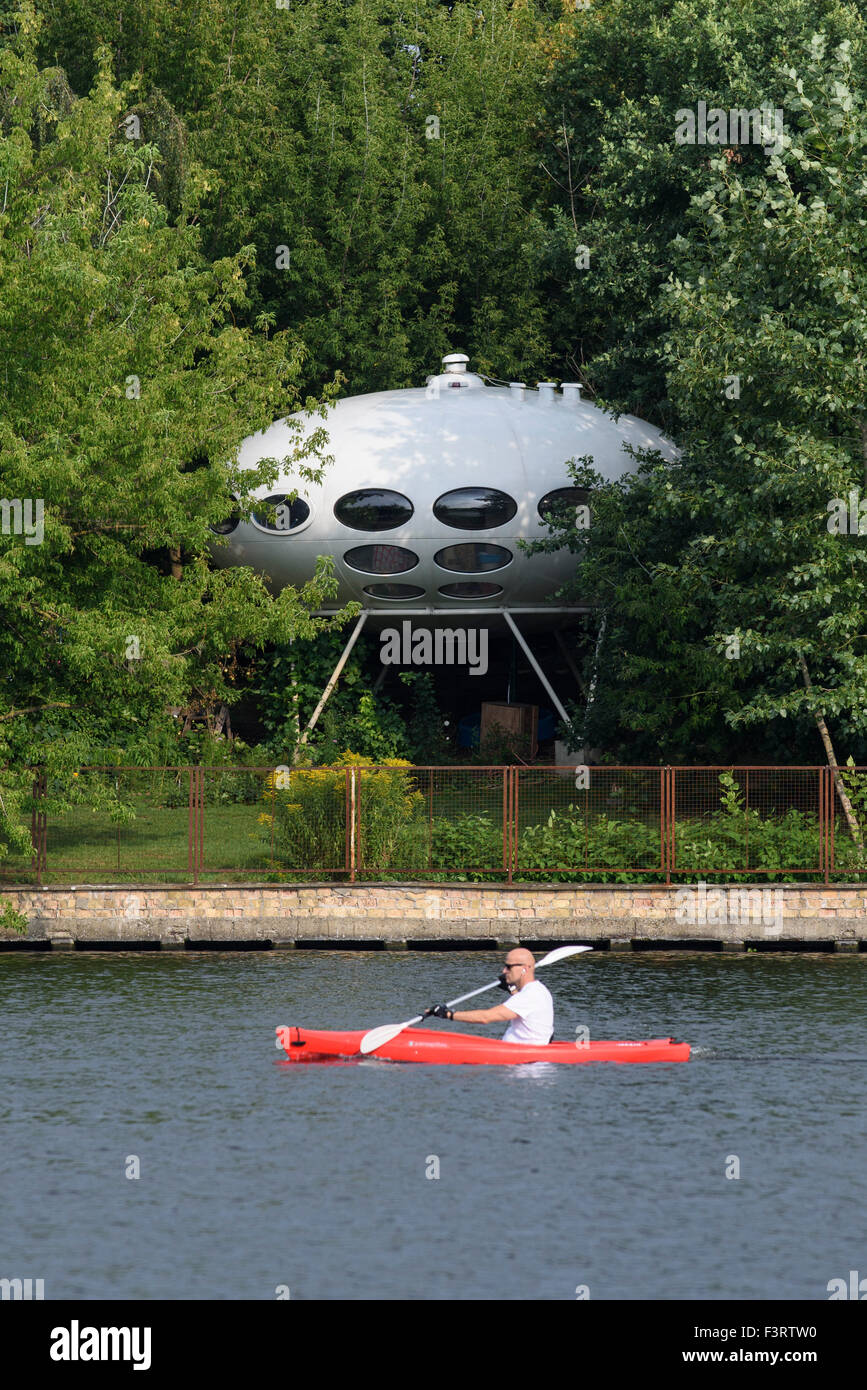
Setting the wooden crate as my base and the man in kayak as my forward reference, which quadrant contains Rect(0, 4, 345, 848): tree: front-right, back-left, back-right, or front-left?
front-right

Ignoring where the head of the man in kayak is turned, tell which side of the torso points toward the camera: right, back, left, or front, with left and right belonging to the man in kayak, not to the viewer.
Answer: left

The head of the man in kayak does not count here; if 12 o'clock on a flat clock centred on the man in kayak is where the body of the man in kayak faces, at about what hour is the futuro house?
The futuro house is roughly at 3 o'clock from the man in kayak.

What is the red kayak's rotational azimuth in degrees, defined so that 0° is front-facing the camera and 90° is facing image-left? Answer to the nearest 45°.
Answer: approximately 90°

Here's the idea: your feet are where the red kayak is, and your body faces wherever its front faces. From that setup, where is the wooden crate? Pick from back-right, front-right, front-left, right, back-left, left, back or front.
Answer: right

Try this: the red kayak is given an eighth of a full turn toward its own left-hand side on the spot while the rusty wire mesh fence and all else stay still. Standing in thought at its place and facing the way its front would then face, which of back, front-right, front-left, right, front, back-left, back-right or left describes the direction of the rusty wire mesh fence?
back-right

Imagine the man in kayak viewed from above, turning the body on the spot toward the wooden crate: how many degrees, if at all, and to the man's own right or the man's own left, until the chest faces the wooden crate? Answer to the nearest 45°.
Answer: approximately 90° to the man's own right

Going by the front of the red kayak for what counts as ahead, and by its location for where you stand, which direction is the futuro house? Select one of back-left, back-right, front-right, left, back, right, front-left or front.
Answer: right
